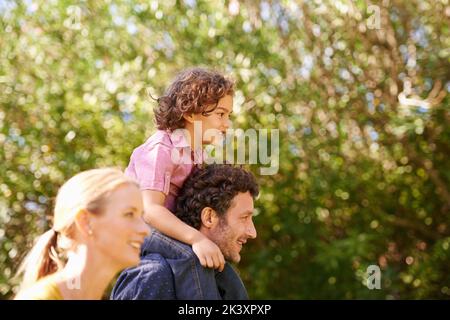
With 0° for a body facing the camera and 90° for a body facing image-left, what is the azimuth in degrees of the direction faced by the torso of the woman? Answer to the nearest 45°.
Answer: approximately 270°

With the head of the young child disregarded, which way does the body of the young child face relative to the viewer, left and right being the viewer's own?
facing to the right of the viewer

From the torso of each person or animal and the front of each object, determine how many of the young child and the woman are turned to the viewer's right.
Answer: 2

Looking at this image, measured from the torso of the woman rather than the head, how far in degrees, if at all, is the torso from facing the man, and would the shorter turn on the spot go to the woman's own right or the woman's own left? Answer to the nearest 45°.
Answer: approximately 45° to the woman's own left

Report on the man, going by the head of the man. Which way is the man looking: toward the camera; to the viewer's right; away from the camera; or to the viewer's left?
to the viewer's right

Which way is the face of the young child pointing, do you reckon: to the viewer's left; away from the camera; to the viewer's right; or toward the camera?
to the viewer's right

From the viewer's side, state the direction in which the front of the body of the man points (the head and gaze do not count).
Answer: to the viewer's right
